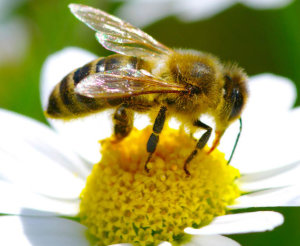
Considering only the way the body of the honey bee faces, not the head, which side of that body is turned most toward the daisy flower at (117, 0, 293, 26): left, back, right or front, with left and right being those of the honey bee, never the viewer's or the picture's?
left

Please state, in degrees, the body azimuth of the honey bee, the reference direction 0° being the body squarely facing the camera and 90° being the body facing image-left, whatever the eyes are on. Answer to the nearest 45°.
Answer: approximately 270°
